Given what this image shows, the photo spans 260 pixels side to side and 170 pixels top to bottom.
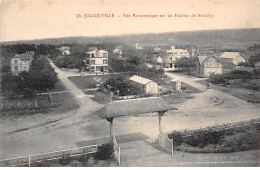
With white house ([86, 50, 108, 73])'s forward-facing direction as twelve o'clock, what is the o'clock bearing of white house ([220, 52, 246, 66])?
white house ([220, 52, 246, 66]) is roughly at 9 o'clock from white house ([86, 50, 108, 73]).

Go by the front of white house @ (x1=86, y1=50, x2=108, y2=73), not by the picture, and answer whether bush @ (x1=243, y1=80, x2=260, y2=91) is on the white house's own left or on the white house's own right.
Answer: on the white house's own left

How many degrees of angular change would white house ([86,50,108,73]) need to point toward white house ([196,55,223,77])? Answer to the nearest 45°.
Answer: approximately 90° to its left

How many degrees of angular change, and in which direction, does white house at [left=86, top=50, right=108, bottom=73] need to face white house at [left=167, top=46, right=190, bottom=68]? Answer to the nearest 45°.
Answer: approximately 90° to its left

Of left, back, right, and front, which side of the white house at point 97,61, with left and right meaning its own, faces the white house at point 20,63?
right

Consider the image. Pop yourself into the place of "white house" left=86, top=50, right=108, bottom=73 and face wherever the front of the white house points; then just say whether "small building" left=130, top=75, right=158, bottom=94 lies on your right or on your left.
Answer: on your left

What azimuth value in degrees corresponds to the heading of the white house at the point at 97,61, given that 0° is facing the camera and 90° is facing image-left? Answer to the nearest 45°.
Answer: approximately 0°

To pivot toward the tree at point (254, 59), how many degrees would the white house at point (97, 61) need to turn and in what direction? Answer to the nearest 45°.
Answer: approximately 90° to its left
